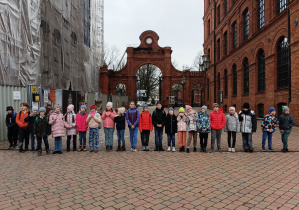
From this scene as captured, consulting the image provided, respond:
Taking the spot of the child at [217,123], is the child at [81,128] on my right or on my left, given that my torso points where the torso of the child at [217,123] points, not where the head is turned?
on my right

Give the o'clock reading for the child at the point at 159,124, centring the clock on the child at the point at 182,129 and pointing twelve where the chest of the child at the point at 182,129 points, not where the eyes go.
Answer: the child at the point at 159,124 is roughly at 3 o'clock from the child at the point at 182,129.

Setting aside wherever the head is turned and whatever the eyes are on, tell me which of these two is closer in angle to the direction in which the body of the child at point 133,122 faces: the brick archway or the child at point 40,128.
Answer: the child

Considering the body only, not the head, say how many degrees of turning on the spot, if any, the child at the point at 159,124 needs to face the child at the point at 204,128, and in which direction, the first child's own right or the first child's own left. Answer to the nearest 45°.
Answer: approximately 90° to the first child's own left

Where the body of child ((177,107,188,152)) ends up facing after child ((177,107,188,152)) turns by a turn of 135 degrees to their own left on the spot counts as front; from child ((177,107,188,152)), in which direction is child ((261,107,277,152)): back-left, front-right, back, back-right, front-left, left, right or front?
front-right

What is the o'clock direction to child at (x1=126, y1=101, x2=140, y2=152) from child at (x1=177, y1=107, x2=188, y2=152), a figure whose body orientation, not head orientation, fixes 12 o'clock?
child at (x1=126, y1=101, x2=140, y2=152) is roughly at 3 o'clock from child at (x1=177, y1=107, x2=188, y2=152).

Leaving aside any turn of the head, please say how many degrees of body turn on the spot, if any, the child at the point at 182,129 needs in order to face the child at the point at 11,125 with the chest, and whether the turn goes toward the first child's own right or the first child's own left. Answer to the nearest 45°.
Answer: approximately 90° to the first child's own right
